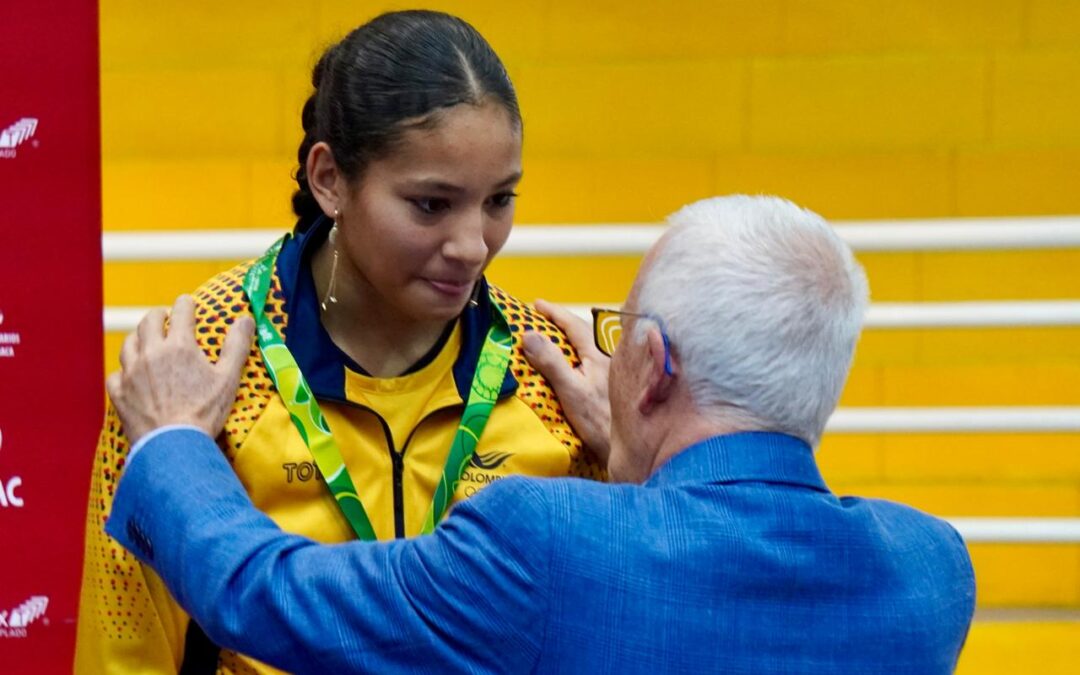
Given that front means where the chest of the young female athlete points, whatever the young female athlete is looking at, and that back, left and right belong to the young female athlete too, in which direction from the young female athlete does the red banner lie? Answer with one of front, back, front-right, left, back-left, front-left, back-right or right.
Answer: back-right

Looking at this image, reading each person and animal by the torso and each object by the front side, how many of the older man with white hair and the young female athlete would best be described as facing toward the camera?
1

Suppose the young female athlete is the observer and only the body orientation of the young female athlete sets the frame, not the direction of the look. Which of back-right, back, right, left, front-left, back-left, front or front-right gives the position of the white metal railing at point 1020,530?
back-left

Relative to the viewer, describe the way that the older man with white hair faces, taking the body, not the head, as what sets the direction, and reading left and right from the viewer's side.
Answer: facing away from the viewer and to the left of the viewer

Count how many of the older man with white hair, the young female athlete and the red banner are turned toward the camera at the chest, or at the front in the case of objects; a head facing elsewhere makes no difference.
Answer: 2

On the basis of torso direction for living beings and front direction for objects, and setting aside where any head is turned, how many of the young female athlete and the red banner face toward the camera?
2

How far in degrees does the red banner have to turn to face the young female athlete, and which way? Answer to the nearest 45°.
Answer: approximately 45° to its left

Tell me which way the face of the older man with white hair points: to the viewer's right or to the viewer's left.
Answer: to the viewer's left

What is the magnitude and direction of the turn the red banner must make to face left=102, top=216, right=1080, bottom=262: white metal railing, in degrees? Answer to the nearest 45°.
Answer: approximately 135° to its left

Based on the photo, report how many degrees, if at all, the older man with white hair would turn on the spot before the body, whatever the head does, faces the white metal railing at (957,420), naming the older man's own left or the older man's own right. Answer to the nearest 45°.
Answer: approximately 90° to the older man's own right
